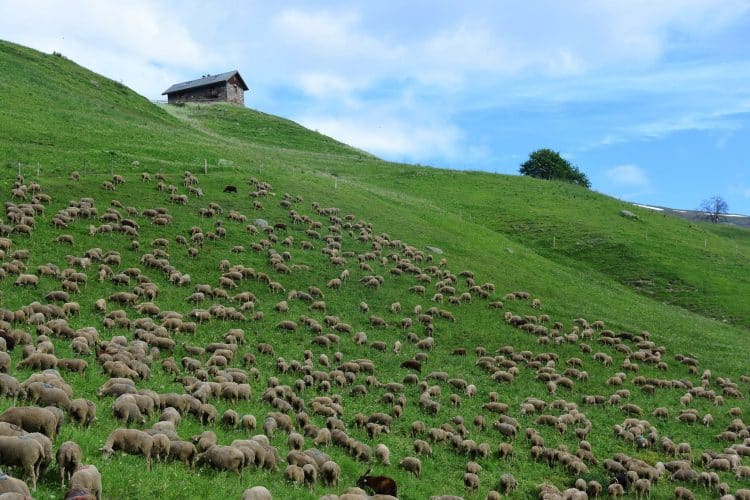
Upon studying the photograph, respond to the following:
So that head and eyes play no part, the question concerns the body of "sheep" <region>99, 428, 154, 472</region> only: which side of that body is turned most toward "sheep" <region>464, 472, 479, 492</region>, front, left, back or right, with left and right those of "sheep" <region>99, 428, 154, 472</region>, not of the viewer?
back

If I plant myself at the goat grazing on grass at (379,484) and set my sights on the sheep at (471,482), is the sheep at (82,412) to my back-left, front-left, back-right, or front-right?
back-left

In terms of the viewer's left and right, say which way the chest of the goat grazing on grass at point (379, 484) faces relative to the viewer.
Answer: facing to the left of the viewer

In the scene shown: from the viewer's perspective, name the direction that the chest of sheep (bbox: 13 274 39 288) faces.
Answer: to the viewer's left

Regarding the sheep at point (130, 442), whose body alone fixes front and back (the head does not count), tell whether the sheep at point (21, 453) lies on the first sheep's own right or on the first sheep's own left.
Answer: on the first sheep's own left

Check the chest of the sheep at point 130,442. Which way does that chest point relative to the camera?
to the viewer's left

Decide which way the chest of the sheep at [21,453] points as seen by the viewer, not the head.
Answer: to the viewer's left
